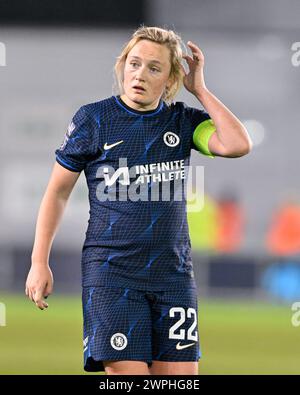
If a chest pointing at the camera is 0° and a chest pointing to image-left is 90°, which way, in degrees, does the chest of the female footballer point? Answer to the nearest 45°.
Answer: approximately 0°
